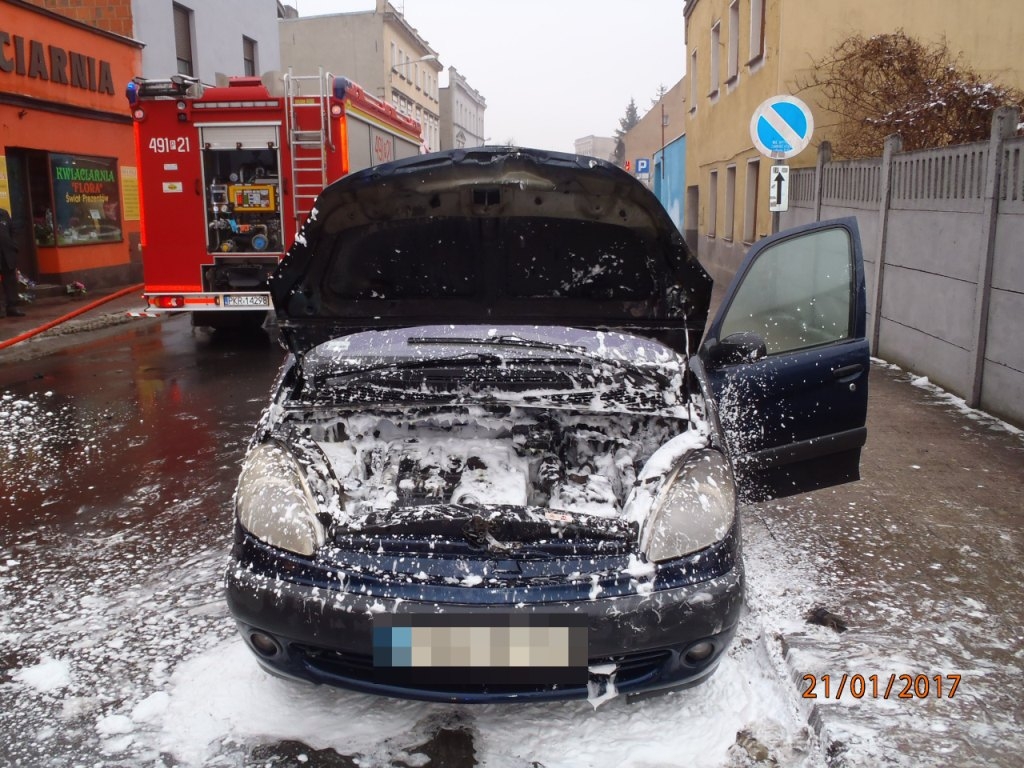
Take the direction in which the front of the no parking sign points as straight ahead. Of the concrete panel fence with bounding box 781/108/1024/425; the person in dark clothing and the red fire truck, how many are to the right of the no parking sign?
2

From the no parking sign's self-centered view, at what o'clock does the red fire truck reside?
The red fire truck is roughly at 3 o'clock from the no parking sign.

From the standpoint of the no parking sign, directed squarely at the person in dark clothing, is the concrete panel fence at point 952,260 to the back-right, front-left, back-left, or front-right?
back-left

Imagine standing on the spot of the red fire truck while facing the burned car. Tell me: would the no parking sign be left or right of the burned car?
left

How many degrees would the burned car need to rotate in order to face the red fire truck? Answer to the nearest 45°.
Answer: approximately 135° to its right

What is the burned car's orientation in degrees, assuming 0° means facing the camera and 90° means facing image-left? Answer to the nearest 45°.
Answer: approximately 0°
